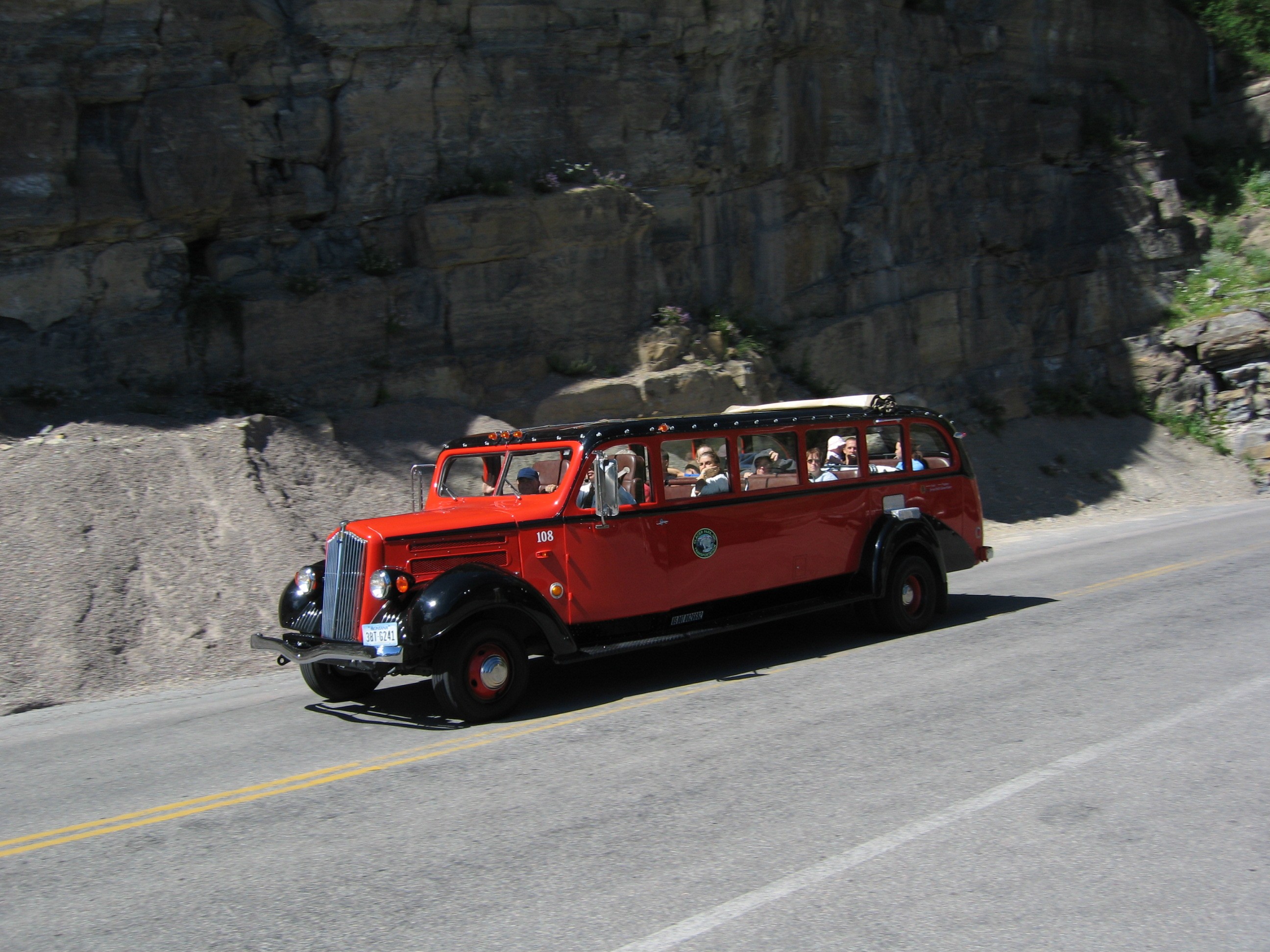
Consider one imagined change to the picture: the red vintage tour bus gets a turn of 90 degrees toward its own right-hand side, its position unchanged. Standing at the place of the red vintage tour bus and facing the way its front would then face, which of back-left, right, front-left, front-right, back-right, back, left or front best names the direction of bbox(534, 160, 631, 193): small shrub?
front-right

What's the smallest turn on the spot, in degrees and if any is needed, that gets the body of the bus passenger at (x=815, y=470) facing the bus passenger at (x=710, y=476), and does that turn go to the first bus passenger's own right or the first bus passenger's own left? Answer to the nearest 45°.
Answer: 0° — they already face them

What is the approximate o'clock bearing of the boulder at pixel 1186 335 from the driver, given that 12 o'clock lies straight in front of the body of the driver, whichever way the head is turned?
The boulder is roughly at 6 o'clock from the driver.

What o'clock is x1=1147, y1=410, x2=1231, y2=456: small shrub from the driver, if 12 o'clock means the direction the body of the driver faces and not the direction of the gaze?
The small shrub is roughly at 6 o'clock from the driver.

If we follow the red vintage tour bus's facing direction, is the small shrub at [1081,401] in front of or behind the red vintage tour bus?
behind

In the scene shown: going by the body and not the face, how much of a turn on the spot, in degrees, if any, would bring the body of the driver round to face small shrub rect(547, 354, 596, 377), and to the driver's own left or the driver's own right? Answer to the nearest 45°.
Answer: approximately 135° to the driver's own right

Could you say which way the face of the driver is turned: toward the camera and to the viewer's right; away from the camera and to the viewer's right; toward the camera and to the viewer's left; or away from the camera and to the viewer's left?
toward the camera and to the viewer's left

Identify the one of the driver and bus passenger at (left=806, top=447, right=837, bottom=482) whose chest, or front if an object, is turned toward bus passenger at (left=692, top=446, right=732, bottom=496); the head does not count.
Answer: bus passenger at (left=806, top=447, right=837, bottom=482)

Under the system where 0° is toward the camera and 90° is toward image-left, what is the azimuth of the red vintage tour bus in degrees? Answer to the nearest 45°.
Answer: approximately 45°

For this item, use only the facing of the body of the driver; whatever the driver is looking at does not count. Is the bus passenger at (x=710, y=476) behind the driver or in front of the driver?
behind

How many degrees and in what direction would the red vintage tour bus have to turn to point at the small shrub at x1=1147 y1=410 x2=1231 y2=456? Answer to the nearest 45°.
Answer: approximately 180°
